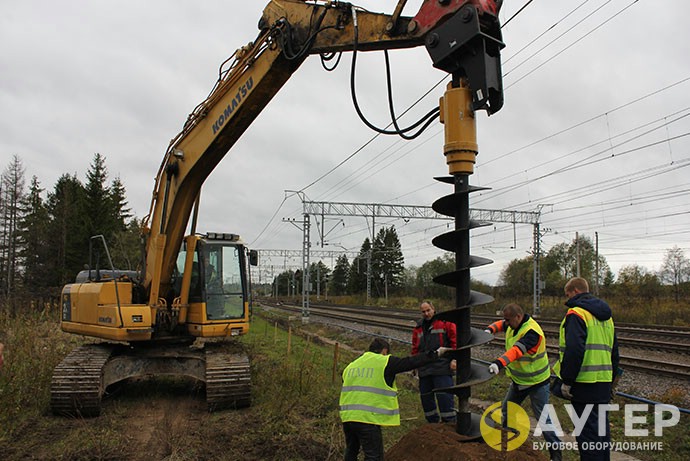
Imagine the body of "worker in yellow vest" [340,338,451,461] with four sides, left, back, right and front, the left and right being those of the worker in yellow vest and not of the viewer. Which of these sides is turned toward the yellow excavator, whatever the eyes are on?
left

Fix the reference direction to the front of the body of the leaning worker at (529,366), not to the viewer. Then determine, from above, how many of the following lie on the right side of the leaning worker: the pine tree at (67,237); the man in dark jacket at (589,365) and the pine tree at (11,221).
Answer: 2

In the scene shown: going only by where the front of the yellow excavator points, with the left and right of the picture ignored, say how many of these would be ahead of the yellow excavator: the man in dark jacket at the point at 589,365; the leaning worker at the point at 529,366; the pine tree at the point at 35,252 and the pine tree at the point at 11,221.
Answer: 2

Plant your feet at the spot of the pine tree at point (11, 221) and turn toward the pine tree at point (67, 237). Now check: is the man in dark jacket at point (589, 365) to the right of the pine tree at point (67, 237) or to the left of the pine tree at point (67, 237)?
right

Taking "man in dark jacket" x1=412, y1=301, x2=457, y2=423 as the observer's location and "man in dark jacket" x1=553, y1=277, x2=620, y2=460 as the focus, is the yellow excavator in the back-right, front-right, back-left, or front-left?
back-right

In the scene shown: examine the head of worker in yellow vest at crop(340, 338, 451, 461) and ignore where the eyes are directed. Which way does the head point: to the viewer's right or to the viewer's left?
to the viewer's right

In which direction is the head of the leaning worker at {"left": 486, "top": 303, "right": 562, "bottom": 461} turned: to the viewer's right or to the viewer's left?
to the viewer's left

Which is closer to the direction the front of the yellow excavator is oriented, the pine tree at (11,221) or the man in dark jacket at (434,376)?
the man in dark jacket

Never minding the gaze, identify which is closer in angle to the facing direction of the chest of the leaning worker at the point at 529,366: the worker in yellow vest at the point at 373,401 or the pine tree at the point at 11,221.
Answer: the worker in yellow vest

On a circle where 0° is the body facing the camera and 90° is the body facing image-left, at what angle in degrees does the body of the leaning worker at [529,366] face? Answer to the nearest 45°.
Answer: approximately 45°

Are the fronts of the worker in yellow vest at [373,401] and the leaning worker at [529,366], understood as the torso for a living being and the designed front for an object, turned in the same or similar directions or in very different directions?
very different directions

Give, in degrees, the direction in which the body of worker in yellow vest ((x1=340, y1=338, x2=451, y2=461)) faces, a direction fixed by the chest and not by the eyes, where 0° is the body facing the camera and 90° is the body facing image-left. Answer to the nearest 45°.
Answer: approximately 225°
